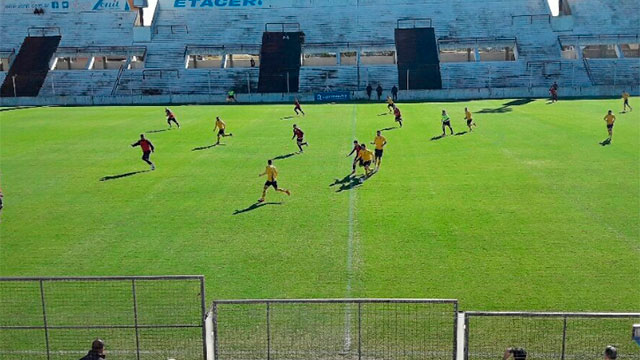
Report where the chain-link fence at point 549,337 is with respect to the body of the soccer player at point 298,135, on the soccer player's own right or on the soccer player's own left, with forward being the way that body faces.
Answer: on the soccer player's own left

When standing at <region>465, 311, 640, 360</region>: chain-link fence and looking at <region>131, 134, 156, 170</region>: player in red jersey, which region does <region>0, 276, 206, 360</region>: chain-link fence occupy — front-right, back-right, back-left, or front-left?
front-left

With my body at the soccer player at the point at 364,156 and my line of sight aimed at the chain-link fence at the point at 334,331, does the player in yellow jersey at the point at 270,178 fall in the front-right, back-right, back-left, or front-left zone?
front-right

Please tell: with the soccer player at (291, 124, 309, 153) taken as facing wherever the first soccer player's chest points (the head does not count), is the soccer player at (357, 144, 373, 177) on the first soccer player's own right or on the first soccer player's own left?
on the first soccer player's own left

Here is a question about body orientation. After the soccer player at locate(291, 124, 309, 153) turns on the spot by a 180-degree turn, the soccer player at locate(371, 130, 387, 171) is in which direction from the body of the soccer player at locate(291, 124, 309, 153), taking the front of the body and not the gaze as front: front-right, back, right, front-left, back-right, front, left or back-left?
front-right
